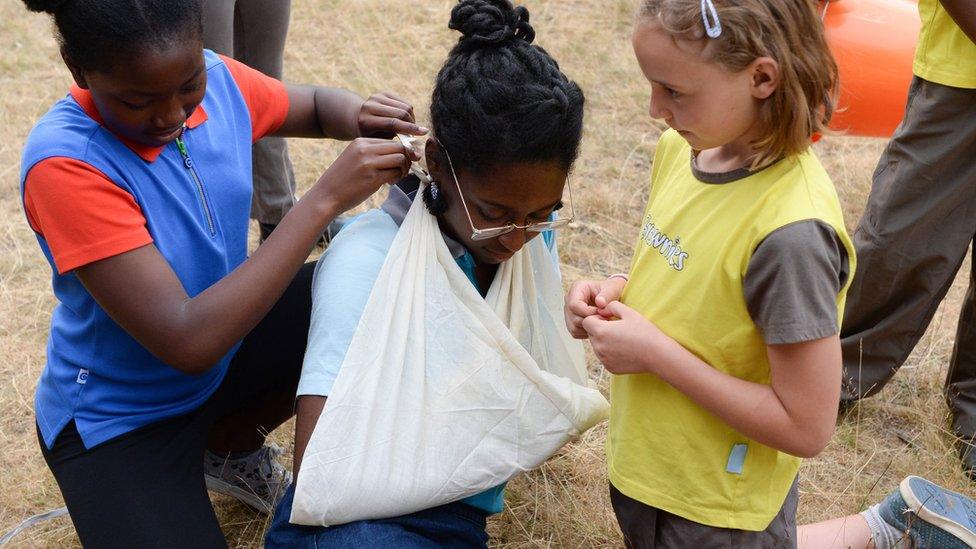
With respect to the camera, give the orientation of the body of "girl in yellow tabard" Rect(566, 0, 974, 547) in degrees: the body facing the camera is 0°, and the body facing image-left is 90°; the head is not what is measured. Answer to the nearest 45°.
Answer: approximately 45°

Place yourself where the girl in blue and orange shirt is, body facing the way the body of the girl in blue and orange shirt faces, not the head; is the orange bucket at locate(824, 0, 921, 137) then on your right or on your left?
on your left

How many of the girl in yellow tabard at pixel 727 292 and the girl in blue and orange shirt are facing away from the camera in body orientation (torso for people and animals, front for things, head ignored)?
0

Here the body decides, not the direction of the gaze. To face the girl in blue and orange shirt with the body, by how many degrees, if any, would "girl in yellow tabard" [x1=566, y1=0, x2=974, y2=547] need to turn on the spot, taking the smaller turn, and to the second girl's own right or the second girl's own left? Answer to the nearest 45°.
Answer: approximately 45° to the second girl's own right

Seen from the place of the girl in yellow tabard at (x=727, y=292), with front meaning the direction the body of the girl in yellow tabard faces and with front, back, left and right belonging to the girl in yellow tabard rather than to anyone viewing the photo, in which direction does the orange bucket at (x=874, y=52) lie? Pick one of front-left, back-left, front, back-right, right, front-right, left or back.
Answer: back-right

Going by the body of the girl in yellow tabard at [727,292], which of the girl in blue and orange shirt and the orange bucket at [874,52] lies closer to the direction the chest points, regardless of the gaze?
the girl in blue and orange shirt

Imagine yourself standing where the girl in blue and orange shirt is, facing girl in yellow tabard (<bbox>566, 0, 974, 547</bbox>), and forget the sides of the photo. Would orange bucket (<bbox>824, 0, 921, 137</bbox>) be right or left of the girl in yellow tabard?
left

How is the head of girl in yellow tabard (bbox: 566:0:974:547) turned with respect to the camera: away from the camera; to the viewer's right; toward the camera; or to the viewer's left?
to the viewer's left

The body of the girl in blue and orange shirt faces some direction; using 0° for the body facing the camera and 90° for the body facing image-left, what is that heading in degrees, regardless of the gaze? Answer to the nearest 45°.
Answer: approximately 315°

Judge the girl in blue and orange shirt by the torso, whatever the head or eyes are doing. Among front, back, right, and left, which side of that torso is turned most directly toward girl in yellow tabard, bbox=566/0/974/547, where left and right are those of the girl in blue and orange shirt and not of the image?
front

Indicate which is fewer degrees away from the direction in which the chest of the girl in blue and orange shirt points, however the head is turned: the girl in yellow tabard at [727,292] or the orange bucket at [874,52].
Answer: the girl in yellow tabard
